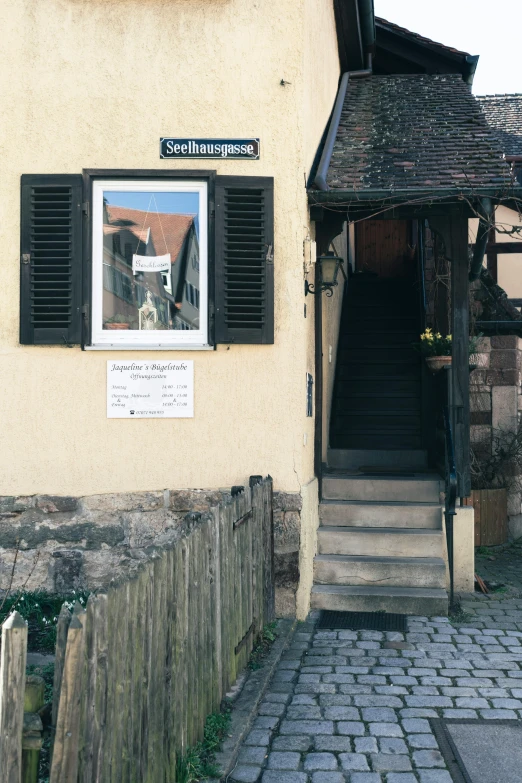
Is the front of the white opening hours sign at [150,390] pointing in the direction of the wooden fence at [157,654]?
yes

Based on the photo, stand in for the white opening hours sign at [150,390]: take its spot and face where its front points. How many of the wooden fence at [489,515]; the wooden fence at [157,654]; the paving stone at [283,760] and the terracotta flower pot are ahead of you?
2

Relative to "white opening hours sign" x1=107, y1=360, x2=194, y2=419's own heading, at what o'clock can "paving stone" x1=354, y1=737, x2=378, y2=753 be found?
The paving stone is roughly at 11 o'clock from the white opening hours sign.

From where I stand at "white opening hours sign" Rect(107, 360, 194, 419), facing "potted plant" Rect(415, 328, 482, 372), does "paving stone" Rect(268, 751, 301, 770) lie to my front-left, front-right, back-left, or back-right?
back-right

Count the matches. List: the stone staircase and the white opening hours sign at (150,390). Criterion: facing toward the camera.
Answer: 2

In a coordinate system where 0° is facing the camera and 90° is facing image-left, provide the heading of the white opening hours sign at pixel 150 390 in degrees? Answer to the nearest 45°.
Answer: approximately 0°

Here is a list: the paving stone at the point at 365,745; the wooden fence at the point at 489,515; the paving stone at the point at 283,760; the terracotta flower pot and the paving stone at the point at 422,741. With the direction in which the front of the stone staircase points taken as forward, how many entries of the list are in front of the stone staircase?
3

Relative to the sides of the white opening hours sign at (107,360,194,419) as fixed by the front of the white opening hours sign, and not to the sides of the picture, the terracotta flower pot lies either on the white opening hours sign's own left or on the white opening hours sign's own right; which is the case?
on the white opening hours sign's own left

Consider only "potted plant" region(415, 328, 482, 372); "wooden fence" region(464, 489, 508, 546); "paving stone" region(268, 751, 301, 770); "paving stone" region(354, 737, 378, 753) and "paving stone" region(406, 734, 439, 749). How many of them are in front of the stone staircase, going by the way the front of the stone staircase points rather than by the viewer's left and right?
3
